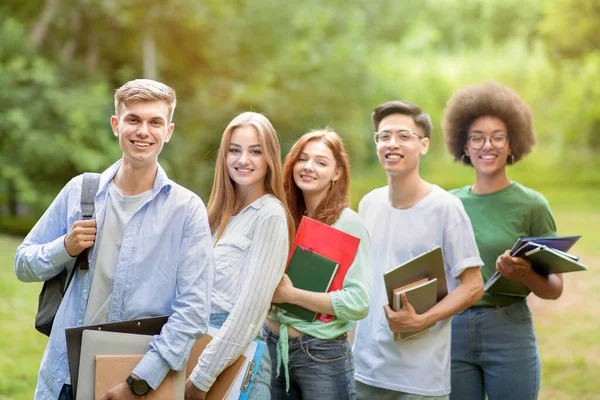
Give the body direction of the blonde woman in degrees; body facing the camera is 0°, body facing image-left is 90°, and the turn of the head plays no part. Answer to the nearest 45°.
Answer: approximately 45°

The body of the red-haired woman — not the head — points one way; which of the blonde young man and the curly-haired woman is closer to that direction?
the blonde young man

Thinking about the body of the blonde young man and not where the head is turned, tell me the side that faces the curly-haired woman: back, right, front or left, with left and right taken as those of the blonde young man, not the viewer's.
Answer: left
